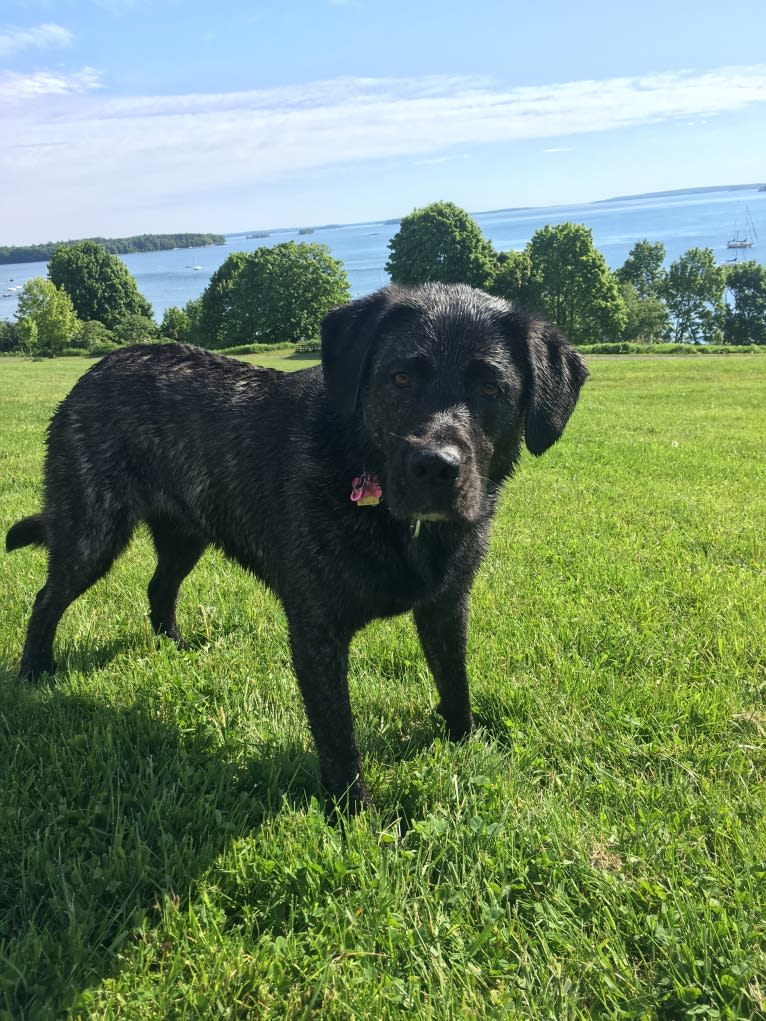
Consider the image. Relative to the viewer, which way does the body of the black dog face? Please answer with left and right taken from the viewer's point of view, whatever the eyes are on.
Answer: facing the viewer and to the right of the viewer
